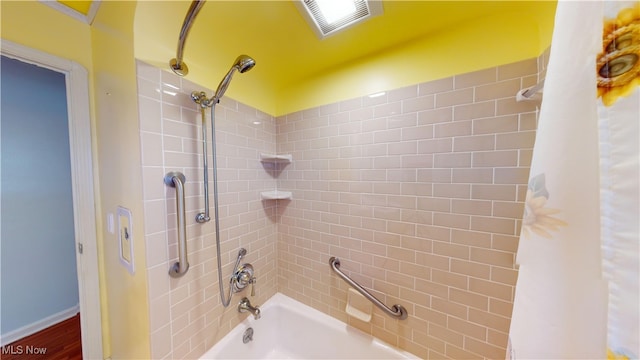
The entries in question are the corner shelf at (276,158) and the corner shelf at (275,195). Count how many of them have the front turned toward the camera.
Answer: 2

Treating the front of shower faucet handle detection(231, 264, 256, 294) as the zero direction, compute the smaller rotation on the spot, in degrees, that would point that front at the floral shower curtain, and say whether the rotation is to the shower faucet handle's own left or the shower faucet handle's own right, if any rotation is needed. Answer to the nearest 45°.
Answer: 0° — it already faces it

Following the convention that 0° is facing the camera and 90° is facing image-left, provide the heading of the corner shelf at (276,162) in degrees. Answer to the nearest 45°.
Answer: approximately 0°

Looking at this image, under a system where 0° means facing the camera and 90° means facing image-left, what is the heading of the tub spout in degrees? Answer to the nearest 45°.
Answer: approximately 315°

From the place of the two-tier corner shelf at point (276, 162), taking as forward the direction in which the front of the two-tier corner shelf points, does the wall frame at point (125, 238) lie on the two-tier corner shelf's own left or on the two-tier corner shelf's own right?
on the corner shelf's own right

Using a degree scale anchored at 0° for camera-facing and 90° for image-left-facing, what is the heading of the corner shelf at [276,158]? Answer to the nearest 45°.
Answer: approximately 0°
